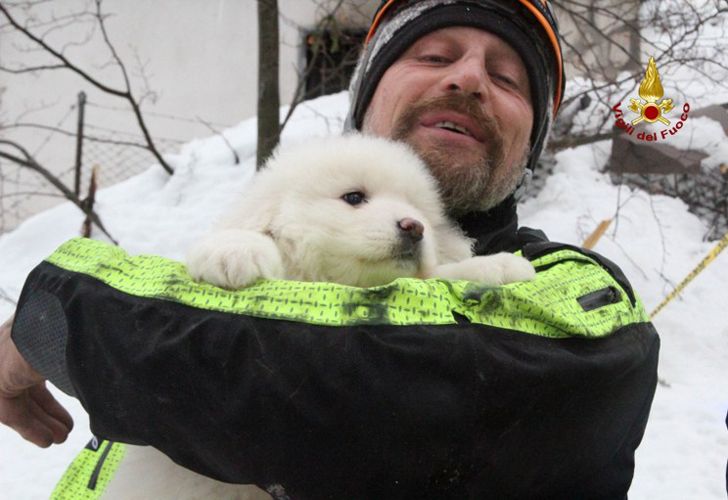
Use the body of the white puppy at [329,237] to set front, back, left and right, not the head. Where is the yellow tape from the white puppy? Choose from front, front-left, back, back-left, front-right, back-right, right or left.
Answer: left

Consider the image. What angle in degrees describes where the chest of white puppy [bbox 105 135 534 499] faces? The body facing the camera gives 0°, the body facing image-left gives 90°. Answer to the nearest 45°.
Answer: approximately 315°

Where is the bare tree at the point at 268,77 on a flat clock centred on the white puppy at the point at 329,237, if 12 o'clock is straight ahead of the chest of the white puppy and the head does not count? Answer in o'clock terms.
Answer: The bare tree is roughly at 7 o'clock from the white puppy.
